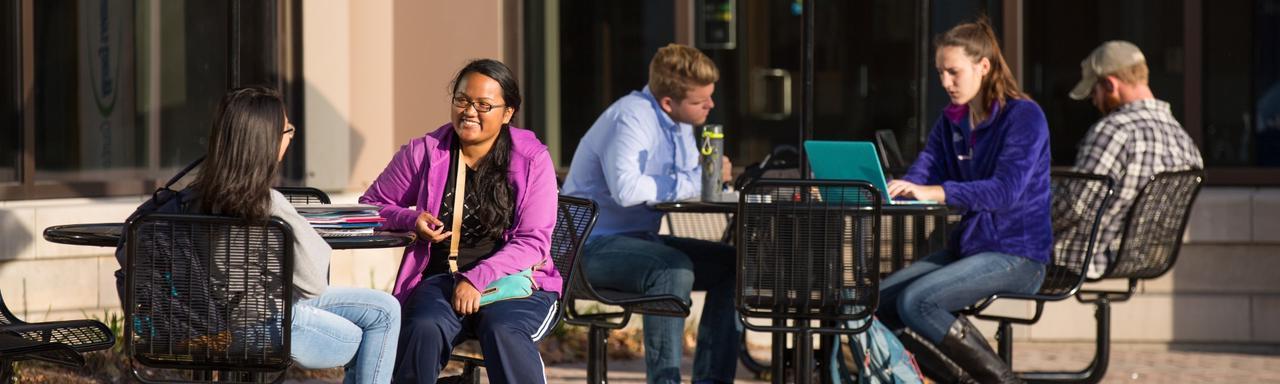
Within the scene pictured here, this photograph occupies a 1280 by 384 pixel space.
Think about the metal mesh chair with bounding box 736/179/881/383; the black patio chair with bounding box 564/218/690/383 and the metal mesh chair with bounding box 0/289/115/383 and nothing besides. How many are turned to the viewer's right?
2

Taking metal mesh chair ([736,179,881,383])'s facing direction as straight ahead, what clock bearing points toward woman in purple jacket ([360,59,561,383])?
The woman in purple jacket is roughly at 8 o'clock from the metal mesh chair.

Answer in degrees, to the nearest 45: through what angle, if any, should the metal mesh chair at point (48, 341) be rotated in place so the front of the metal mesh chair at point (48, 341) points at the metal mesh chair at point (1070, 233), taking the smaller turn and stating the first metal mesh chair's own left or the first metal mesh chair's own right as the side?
0° — it already faces it

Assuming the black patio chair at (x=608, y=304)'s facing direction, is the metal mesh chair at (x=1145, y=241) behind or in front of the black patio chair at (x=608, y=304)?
in front

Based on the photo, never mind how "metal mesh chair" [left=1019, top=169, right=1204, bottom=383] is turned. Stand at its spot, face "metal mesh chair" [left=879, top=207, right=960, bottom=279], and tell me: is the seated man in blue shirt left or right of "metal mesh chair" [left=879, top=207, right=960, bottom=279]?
left

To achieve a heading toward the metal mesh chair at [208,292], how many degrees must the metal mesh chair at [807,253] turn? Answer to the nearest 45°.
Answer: approximately 135° to its left

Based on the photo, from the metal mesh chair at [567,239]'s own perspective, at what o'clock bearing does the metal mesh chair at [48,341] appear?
the metal mesh chair at [48,341] is roughly at 1 o'clock from the metal mesh chair at [567,239].

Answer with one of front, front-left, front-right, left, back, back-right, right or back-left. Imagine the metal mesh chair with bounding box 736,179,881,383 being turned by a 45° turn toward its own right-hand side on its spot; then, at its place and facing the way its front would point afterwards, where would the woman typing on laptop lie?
front

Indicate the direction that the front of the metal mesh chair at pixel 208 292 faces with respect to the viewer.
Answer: facing away from the viewer

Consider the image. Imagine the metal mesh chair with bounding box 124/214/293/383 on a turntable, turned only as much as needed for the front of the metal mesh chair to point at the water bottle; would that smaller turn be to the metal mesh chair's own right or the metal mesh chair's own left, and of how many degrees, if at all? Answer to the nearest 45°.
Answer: approximately 45° to the metal mesh chair's own right

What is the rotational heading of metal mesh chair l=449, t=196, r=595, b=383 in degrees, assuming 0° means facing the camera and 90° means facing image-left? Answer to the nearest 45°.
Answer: approximately 45°

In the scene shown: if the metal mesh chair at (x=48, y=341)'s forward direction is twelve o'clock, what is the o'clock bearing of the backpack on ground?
The backpack on ground is roughly at 12 o'clock from the metal mesh chair.

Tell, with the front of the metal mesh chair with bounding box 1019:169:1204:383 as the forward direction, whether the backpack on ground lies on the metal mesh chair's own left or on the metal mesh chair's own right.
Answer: on the metal mesh chair's own left

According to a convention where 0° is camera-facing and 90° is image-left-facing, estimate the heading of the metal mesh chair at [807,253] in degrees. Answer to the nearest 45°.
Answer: approximately 180°
